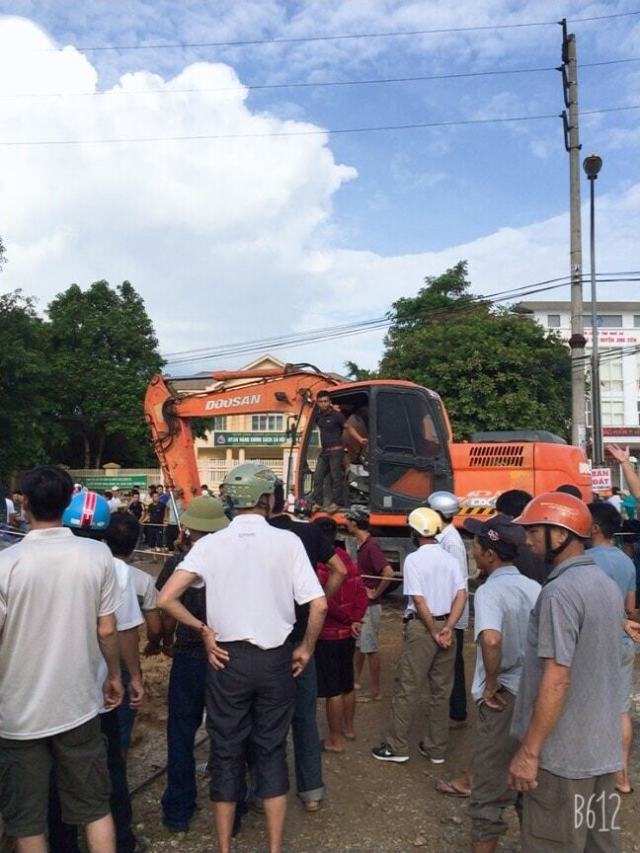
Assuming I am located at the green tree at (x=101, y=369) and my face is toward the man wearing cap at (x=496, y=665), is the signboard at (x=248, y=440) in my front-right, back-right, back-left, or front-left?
back-left

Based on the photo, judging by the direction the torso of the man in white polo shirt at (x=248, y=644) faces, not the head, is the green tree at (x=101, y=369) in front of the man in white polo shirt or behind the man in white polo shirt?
in front

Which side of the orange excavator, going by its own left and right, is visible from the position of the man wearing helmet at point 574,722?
left

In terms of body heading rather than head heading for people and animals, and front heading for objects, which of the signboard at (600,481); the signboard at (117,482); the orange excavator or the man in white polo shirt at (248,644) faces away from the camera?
the man in white polo shirt

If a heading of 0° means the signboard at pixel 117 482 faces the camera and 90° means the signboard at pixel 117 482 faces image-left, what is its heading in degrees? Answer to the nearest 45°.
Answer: approximately 0°

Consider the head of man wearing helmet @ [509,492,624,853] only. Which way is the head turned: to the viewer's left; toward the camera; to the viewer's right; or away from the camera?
to the viewer's left

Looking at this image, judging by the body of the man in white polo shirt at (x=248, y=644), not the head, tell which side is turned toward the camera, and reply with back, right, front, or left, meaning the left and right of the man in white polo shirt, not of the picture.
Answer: back

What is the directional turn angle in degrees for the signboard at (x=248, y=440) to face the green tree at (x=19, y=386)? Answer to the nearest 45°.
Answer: approximately 45° to its right

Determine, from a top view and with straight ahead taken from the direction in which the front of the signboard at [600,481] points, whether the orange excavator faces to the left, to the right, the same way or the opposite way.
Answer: to the right

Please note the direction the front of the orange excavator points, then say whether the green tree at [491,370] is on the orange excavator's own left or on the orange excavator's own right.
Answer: on the orange excavator's own right

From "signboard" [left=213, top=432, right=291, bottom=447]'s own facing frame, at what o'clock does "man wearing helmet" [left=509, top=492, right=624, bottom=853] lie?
The man wearing helmet is roughly at 12 o'clock from the signboard.

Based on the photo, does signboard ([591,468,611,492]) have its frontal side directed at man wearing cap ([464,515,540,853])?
yes

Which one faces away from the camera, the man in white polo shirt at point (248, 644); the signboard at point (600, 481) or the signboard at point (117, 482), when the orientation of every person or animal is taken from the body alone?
the man in white polo shirt

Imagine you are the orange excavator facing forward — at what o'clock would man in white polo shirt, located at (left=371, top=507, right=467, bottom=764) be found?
The man in white polo shirt is roughly at 9 o'clock from the orange excavator.

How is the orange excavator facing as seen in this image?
to the viewer's left

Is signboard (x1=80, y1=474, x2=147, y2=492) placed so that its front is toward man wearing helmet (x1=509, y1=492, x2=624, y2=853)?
yes

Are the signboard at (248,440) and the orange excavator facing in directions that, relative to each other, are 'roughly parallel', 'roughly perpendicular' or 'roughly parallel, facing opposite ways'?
roughly perpendicular
